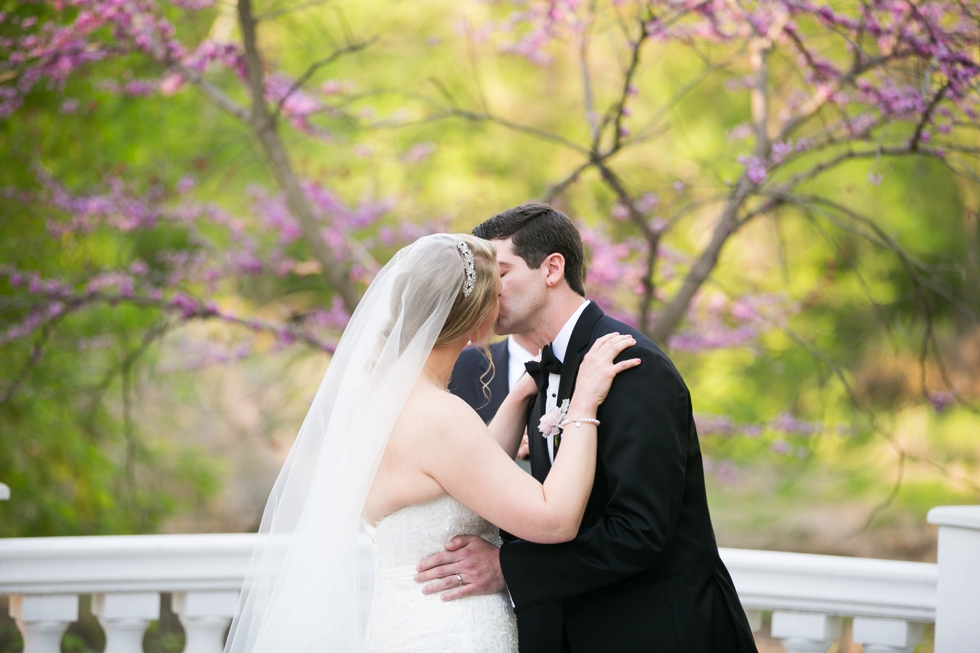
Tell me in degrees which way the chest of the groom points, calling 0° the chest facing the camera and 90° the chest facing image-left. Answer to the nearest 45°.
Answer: approximately 90°

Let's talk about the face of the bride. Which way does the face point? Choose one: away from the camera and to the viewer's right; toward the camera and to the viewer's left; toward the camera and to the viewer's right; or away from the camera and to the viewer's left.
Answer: away from the camera and to the viewer's right

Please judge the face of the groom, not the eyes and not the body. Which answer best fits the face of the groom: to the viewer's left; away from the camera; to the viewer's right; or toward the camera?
to the viewer's left

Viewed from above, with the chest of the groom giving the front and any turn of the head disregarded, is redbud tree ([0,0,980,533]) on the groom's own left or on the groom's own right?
on the groom's own right
